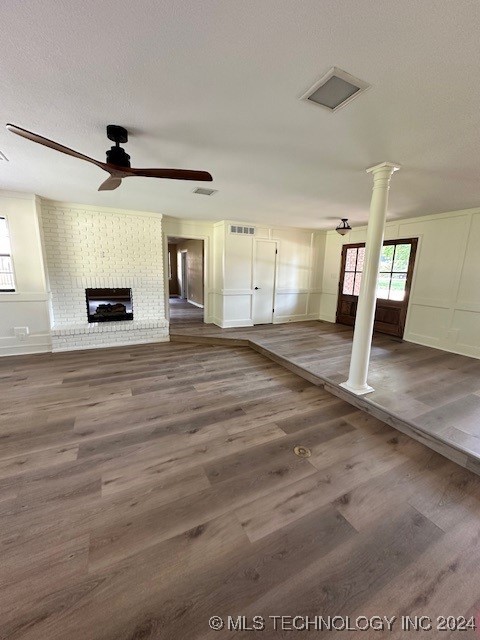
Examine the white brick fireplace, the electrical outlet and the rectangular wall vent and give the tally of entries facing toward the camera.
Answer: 3

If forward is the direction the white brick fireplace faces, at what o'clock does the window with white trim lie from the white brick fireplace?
The window with white trim is roughly at 3 o'clock from the white brick fireplace.

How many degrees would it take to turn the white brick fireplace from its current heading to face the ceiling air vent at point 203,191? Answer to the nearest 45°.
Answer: approximately 45° to its left

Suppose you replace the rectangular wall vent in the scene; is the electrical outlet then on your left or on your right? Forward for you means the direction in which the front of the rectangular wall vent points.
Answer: on your right

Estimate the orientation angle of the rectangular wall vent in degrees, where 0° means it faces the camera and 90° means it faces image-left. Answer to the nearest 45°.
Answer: approximately 0°

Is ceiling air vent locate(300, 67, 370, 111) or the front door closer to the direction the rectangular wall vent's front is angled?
the ceiling air vent

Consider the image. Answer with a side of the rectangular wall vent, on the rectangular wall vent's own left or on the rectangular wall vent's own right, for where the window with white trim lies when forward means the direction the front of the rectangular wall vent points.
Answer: on the rectangular wall vent's own right

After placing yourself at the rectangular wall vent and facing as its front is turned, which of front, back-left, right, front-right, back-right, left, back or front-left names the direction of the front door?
left

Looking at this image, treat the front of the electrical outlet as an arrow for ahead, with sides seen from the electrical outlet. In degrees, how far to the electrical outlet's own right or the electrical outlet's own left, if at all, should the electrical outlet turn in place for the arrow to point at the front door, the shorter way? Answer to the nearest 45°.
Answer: approximately 45° to the electrical outlet's own left

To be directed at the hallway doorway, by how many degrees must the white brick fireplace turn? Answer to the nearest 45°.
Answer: approximately 135° to its left

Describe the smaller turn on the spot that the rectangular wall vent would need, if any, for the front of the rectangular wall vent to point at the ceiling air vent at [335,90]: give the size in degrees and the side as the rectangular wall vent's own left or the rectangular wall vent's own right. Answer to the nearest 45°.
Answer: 0° — it already faces it

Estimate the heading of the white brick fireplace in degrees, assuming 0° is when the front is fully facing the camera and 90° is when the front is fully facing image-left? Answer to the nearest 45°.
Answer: approximately 0°
